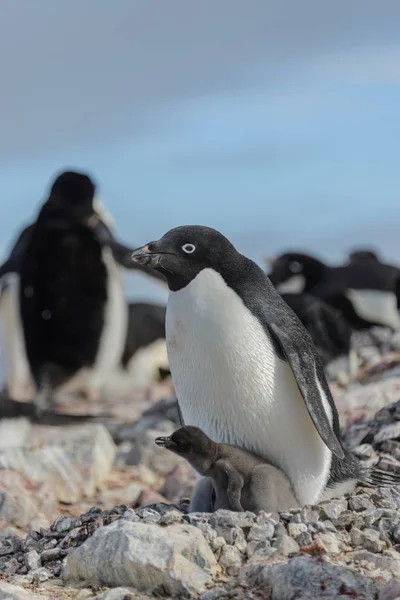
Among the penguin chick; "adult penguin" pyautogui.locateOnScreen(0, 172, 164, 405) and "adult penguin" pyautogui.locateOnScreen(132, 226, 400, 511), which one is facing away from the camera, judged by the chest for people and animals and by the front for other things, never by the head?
"adult penguin" pyautogui.locateOnScreen(0, 172, 164, 405)

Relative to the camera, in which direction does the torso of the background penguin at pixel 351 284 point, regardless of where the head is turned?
to the viewer's left

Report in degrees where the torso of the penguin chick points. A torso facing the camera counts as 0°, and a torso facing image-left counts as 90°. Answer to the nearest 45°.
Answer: approximately 90°

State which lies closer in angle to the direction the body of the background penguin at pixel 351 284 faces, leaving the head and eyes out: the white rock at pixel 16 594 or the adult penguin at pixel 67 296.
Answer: the adult penguin

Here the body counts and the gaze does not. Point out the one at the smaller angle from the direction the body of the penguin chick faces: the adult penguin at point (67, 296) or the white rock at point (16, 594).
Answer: the white rock

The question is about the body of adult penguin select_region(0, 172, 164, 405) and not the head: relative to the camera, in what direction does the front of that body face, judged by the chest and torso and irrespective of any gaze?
away from the camera

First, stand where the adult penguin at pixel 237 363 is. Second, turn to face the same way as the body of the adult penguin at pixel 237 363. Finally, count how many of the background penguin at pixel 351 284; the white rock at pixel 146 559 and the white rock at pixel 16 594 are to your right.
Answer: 1

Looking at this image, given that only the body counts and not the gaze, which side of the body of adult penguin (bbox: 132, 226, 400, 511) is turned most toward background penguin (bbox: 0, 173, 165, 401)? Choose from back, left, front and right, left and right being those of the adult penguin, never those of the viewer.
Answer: right

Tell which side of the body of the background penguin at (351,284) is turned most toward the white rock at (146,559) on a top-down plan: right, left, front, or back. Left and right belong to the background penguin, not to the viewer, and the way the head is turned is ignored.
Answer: left

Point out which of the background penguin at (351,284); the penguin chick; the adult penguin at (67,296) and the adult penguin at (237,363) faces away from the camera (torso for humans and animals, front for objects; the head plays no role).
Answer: the adult penguin at (67,296)
